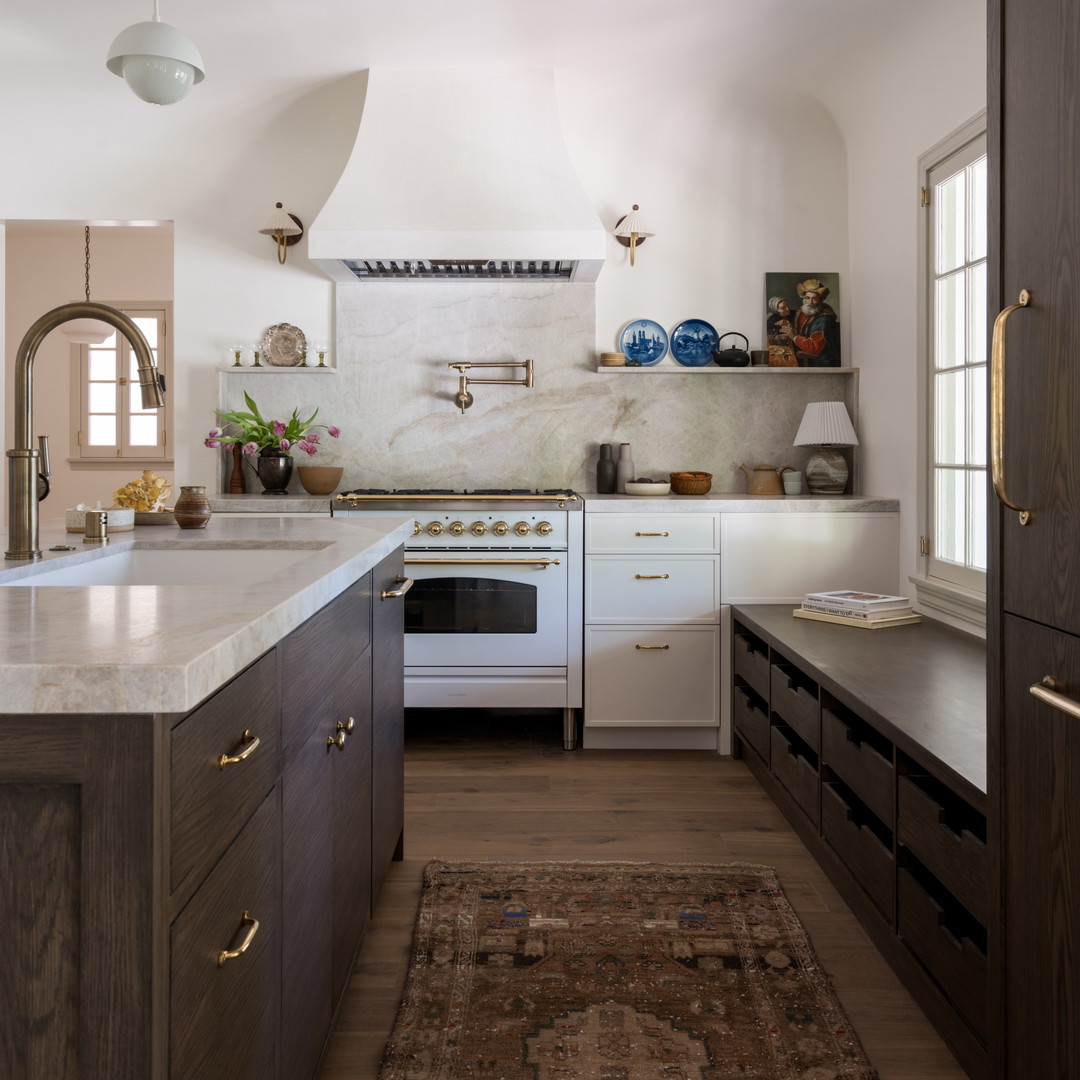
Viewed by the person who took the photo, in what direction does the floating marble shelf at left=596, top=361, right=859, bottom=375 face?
facing the viewer

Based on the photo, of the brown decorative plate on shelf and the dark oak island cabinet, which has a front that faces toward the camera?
the brown decorative plate on shelf

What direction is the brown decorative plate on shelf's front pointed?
toward the camera

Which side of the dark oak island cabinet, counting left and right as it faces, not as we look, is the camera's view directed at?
right

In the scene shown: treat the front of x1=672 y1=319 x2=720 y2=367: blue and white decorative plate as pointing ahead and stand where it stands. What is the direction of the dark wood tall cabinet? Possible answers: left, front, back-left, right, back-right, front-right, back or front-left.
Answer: front

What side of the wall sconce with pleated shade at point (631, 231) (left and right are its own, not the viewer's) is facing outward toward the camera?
front

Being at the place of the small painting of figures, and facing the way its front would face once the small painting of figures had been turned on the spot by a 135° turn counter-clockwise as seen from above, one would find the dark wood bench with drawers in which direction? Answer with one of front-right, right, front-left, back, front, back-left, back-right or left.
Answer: back-right

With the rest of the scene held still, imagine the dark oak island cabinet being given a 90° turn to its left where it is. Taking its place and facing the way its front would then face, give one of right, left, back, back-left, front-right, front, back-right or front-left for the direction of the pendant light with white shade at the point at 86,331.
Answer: front

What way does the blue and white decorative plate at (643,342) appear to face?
toward the camera

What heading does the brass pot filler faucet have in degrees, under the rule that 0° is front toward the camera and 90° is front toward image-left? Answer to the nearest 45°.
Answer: approximately 0°

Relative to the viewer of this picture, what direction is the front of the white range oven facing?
facing the viewer
